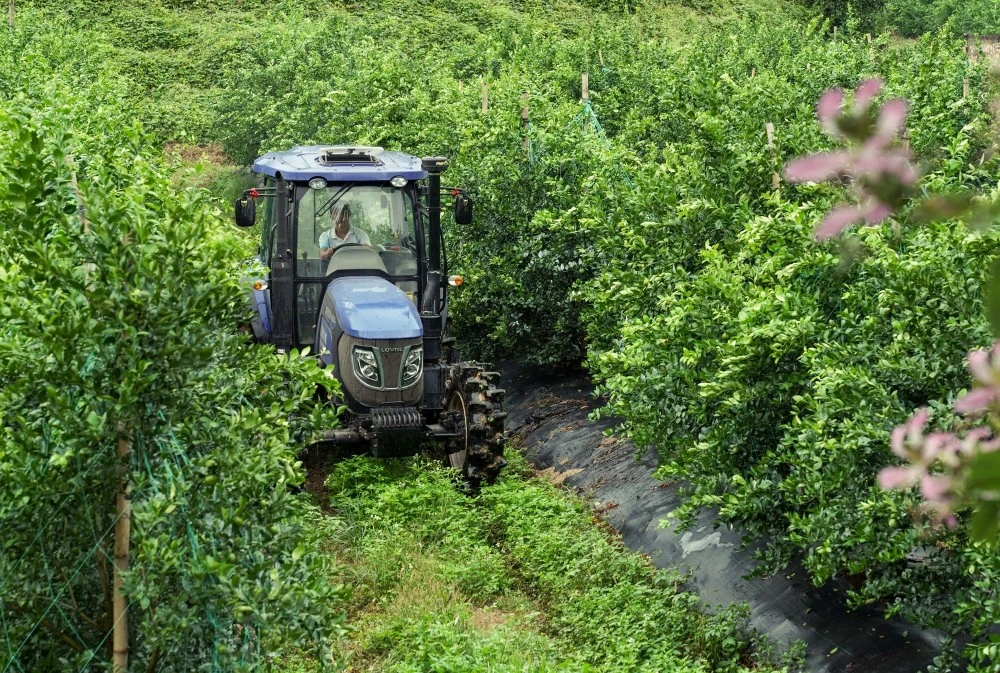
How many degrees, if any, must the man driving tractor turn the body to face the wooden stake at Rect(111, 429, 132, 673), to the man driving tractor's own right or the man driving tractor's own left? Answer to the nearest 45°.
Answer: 0° — they already face it

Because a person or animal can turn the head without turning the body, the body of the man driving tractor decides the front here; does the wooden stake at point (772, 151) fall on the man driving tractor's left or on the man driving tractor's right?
on the man driving tractor's left

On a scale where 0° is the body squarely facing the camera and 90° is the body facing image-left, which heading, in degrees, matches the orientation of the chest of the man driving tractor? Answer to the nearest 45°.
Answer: approximately 0°

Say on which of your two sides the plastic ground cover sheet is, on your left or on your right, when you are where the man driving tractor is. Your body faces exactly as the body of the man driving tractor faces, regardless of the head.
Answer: on your left

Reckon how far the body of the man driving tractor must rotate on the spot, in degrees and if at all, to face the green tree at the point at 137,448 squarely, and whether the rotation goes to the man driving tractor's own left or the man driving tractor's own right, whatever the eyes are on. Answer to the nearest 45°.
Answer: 0° — they already face it

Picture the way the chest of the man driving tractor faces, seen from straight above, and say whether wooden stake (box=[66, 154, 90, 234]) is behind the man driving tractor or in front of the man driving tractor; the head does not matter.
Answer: in front

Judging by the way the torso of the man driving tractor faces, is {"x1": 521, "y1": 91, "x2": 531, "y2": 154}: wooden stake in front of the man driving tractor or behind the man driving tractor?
behind
